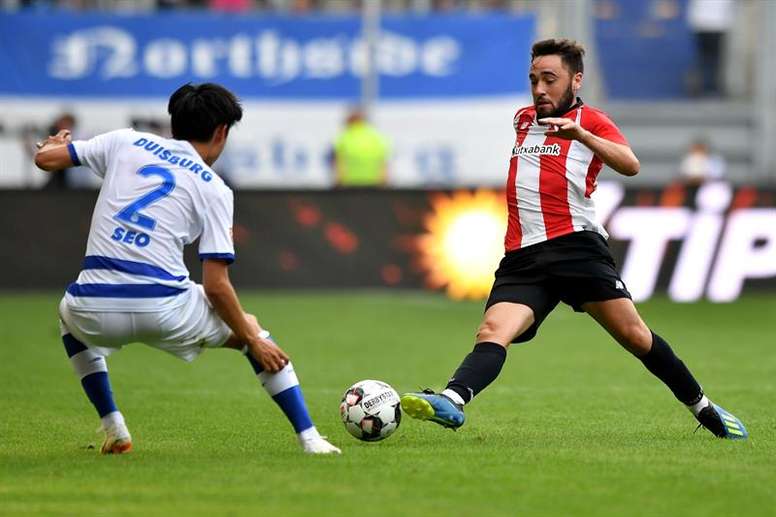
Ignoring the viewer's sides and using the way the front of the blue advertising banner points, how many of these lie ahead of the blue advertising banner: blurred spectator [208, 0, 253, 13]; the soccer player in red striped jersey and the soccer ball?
2

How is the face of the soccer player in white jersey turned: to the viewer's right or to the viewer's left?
to the viewer's right

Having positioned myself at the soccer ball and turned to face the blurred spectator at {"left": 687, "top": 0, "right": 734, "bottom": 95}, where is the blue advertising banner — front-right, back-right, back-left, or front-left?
front-left

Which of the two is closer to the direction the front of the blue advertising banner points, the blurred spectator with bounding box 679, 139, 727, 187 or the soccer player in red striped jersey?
the soccer player in red striped jersey

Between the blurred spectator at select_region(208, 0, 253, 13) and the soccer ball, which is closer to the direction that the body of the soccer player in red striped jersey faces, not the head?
the soccer ball

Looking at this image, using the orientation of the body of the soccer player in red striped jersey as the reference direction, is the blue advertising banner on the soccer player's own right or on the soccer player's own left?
on the soccer player's own right

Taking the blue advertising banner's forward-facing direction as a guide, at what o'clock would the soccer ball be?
The soccer ball is roughly at 12 o'clock from the blue advertising banner.

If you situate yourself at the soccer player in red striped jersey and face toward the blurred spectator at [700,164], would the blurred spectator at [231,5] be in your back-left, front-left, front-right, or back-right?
front-left

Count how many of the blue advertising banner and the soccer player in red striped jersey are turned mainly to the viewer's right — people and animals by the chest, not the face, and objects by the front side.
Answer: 0

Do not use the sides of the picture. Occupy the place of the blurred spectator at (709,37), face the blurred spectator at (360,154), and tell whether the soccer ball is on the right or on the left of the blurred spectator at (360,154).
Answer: left

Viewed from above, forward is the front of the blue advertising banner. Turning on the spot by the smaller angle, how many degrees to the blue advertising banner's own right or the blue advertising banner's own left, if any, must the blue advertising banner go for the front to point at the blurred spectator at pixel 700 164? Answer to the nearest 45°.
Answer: approximately 90° to the blue advertising banner's own left

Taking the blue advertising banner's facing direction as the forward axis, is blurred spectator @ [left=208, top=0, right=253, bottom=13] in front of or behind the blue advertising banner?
behind

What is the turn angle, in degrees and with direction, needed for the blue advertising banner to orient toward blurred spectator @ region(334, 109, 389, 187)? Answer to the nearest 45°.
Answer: approximately 45° to its left

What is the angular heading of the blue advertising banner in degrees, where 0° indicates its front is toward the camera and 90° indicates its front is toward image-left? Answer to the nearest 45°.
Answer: approximately 0°

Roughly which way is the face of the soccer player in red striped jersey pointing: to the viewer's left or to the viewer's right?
to the viewer's left

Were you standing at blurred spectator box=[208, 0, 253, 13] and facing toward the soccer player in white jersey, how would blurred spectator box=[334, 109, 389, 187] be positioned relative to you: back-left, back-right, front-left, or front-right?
front-left

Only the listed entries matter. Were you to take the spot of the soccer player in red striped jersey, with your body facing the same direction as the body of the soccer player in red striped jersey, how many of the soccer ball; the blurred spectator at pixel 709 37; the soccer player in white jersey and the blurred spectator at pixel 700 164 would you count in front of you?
2

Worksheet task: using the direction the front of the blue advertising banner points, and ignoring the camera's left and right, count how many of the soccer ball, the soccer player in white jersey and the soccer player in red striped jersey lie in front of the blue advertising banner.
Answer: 3
